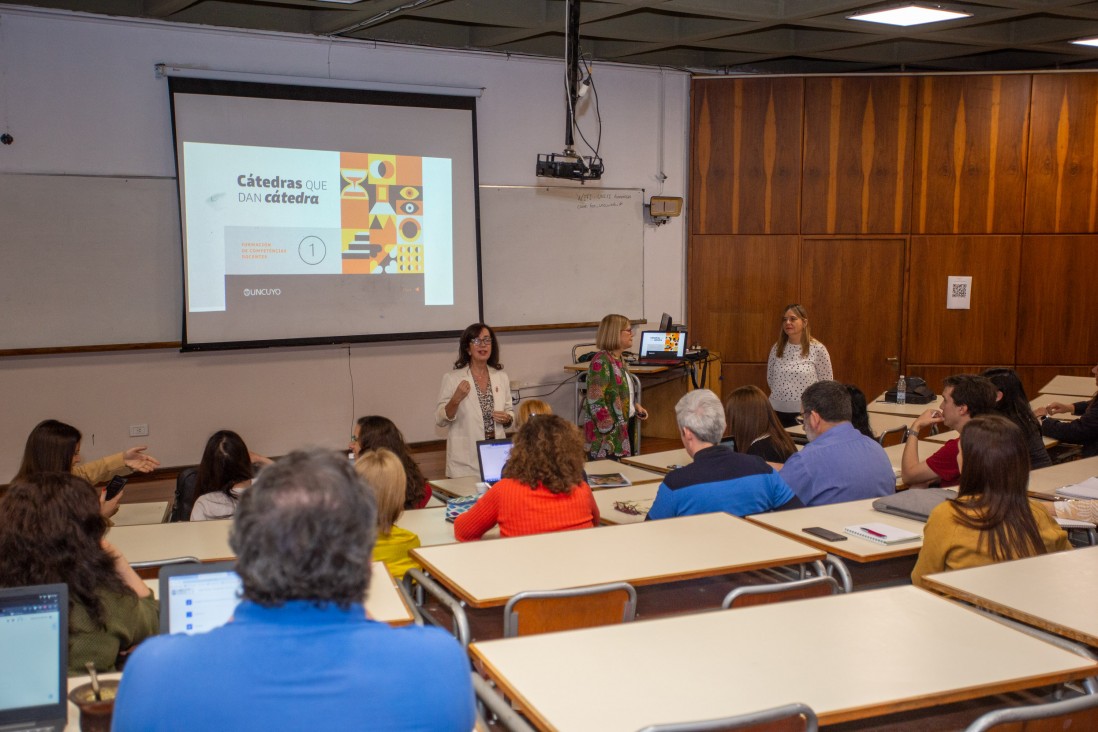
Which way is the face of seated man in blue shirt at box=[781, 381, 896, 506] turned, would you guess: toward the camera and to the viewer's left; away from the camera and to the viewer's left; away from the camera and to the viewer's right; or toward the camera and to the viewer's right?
away from the camera and to the viewer's left

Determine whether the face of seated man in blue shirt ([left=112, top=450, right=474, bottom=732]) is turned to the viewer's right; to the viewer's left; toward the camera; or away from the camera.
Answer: away from the camera

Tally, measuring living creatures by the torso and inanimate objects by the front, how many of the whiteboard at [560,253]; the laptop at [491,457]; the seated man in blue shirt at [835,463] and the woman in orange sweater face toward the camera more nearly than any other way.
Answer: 2

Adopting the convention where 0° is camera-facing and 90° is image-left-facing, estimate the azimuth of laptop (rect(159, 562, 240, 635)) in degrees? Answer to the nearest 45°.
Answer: approximately 0°

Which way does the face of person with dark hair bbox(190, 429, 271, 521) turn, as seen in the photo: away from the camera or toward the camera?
away from the camera

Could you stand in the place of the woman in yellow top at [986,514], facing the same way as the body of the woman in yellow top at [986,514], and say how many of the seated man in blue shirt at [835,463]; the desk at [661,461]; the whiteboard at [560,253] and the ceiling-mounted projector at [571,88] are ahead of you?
4

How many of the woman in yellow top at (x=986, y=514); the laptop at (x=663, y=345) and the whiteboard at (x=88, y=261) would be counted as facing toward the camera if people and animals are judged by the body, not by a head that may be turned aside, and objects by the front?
2

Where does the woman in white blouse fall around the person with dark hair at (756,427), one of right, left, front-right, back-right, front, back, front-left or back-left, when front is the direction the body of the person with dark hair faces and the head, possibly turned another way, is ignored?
front-right

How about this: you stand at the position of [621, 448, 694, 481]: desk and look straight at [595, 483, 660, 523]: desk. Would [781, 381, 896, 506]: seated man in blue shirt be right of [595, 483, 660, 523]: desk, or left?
left

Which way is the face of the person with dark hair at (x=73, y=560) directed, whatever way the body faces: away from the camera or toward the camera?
away from the camera

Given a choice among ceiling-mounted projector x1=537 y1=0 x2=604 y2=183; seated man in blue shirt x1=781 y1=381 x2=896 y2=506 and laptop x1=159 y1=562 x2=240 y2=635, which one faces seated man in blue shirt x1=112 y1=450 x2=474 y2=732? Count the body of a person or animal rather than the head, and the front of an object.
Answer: the laptop

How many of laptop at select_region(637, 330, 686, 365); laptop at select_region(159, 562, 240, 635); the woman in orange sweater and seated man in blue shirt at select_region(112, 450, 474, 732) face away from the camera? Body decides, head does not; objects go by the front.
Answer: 2

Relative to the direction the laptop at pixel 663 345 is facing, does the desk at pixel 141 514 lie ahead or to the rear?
ahead

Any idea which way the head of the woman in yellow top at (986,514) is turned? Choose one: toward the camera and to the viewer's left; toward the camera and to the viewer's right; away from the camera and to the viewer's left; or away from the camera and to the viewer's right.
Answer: away from the camera and to the viewer's left

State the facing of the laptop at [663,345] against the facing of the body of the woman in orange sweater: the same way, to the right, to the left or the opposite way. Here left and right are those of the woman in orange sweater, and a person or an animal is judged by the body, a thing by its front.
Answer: the opposite way

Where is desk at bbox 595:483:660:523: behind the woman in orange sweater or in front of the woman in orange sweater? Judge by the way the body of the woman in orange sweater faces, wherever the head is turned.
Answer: in front

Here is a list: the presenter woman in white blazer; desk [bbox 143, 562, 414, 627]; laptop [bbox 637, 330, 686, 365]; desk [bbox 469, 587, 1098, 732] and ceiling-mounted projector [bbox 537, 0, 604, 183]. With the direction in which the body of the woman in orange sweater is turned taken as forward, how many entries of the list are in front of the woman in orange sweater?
3

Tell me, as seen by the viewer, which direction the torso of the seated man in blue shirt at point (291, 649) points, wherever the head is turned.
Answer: away from the camera
